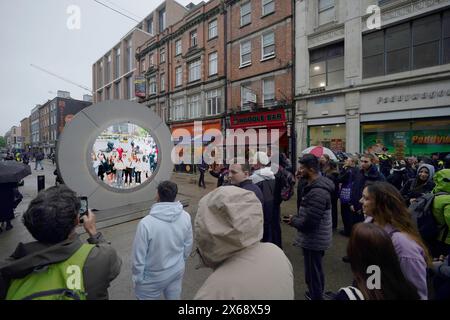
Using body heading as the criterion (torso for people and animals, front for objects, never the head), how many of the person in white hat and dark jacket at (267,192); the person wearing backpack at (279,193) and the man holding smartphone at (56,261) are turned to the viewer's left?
2

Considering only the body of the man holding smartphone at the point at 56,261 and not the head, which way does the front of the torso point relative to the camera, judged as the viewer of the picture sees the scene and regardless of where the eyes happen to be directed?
away from the camera

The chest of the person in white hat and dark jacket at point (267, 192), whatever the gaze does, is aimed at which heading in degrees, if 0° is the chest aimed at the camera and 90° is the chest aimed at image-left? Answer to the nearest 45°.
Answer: approximately 90°

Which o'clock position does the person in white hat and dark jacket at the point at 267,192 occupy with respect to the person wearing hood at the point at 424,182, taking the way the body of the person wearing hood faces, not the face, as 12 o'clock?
The person in white hat and dark jacket is roughly at 12 o'clock from the person wearing hood.

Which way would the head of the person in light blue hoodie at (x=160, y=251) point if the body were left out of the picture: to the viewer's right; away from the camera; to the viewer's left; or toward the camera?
away from the camera

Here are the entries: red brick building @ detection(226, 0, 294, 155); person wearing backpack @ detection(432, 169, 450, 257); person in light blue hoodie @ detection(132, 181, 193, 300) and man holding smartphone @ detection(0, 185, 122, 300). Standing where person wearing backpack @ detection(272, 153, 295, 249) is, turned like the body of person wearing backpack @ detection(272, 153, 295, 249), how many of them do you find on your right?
1

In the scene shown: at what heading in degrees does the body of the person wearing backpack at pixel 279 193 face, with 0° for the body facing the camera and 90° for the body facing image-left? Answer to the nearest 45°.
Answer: approximately 90°

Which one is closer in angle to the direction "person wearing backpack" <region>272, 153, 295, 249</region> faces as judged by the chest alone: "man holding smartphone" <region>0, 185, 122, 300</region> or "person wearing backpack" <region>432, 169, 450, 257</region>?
the man holding smartphone

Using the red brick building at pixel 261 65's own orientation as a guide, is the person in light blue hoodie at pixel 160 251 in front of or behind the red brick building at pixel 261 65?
in front

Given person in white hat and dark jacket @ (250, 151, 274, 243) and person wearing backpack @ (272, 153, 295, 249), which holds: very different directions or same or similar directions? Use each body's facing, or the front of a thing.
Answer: same or similar directions

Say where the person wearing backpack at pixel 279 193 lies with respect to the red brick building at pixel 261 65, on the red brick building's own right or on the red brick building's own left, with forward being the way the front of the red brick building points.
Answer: on the red brick building's own left

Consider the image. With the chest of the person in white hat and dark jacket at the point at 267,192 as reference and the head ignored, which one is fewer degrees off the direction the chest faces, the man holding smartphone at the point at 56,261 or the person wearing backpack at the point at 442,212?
the man holding smartphone

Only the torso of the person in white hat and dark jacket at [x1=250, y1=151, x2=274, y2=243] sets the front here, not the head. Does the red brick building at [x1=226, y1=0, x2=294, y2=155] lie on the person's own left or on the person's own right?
on the person's own right

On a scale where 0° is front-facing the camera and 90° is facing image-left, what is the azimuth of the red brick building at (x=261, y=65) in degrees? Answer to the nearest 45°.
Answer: approximately 45°
